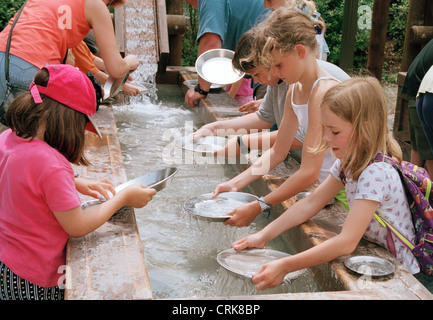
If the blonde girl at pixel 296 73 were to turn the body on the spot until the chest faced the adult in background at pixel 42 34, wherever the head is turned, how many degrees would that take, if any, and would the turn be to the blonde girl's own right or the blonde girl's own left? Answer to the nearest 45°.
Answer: approximately 45° to the blonde girl's own right

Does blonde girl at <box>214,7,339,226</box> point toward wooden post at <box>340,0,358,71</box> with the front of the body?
no

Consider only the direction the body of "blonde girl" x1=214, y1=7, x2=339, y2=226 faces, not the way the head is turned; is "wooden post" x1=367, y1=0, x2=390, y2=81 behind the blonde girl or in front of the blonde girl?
behind

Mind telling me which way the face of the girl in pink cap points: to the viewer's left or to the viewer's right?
to the viewer's right

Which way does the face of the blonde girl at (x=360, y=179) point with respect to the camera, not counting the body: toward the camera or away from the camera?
toward the camera

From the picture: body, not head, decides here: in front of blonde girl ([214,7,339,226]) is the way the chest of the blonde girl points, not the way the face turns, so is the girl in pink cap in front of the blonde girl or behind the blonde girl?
in front

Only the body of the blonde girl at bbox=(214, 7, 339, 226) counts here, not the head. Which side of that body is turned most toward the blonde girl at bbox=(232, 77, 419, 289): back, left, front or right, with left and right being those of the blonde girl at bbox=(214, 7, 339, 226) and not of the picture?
left

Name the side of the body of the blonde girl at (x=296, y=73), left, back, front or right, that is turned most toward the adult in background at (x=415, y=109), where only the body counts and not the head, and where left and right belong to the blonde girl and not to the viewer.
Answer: back

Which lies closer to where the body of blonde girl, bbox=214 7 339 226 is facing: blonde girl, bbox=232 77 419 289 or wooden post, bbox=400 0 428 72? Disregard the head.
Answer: the blonde girl

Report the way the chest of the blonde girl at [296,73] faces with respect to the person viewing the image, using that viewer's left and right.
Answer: facing the viewer and to the left of the viewer

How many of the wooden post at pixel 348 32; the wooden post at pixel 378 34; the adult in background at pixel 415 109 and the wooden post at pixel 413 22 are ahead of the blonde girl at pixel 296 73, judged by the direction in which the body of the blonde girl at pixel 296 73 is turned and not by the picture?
0

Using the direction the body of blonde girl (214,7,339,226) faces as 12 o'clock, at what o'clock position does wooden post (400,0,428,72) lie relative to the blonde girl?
The wooden post is roughly at 5 o'clock from the blonde girl.
